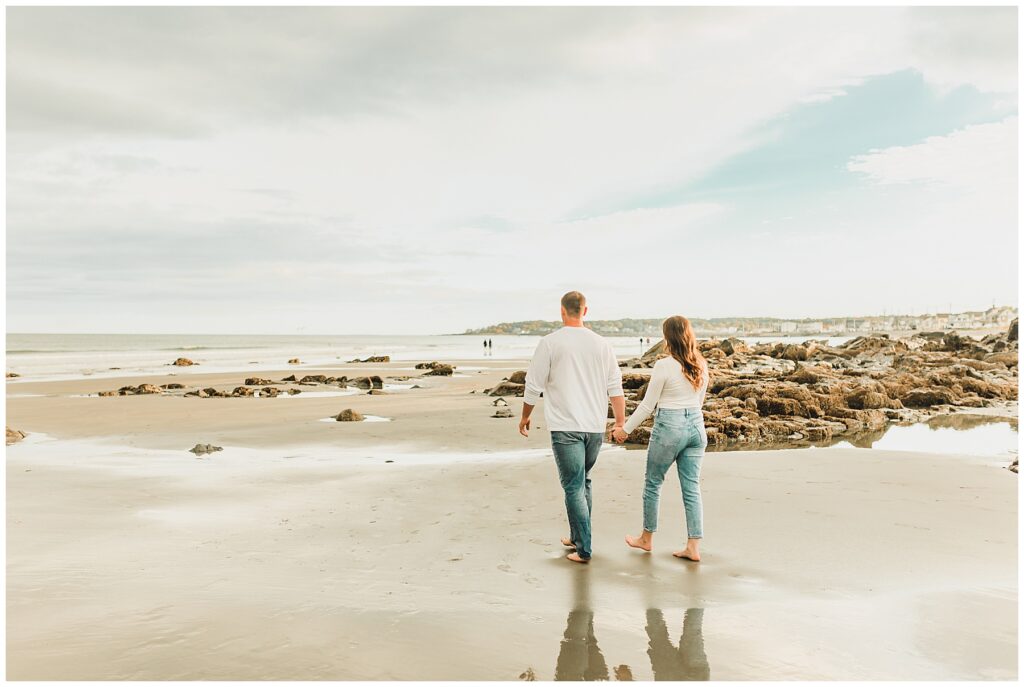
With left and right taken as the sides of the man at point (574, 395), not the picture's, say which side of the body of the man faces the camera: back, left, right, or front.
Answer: back

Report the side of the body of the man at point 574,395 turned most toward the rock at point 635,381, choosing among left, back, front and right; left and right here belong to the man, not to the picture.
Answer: front

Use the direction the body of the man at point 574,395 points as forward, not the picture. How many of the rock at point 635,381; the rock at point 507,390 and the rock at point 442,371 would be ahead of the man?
3

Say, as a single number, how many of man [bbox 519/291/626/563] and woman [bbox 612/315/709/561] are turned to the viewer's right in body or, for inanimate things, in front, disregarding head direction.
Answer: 0

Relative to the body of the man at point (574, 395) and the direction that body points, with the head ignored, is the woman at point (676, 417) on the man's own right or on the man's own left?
on the man's own right

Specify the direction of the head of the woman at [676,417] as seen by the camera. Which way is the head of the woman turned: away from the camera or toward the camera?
away from the camera

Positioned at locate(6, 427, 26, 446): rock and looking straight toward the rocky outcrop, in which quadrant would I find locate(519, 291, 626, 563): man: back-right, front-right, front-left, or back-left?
front-right

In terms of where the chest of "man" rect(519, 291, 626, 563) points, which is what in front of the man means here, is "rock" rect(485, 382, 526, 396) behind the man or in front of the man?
in front

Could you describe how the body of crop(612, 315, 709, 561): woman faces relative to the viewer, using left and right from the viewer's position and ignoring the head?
facing away from the viewer and to the left of the viewer

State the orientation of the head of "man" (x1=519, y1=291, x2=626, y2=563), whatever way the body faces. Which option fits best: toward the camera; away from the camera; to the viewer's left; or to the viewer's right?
away from the camera

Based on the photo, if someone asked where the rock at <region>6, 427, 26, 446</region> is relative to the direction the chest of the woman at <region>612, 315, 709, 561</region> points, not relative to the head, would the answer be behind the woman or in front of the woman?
in front
